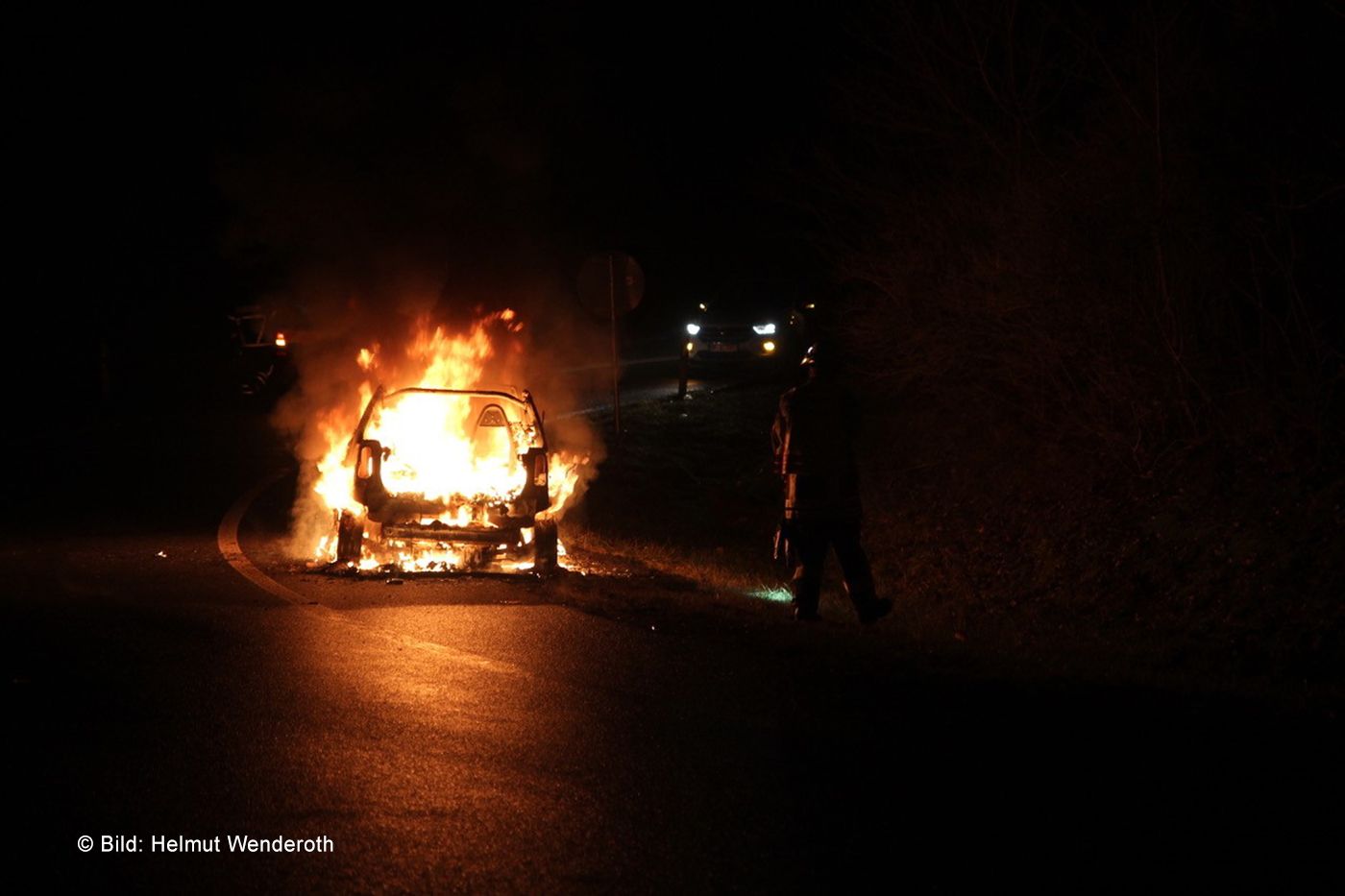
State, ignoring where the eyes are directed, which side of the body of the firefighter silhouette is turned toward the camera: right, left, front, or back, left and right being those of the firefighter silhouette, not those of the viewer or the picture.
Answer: back

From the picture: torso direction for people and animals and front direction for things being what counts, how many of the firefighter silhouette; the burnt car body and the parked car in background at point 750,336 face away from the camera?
2

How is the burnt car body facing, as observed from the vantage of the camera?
facing away from the viewer

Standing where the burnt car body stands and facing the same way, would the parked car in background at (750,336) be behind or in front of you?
in front

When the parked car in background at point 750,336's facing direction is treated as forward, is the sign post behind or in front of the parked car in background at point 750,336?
in front

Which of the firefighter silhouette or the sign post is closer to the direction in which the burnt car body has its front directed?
the sign post

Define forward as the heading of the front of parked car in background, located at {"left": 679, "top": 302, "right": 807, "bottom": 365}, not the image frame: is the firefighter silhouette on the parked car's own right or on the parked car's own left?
on the parked car's own left

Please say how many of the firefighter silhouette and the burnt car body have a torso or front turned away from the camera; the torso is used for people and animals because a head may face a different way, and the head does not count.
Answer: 2

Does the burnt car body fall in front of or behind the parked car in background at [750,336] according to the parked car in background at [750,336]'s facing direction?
in front

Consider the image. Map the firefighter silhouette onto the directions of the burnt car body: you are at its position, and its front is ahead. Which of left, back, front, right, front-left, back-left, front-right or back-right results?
back-right

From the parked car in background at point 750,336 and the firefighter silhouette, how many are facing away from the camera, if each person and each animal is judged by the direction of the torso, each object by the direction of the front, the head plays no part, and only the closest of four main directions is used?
1

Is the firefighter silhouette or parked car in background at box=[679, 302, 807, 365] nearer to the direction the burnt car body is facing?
the parked car in background
